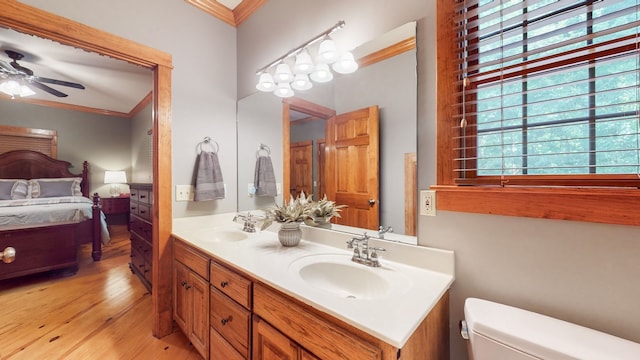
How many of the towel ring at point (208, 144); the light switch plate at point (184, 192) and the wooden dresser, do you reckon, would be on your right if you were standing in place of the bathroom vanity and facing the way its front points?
3

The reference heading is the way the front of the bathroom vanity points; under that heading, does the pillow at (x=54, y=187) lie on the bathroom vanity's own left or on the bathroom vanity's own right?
on the bathroom vanity's own right

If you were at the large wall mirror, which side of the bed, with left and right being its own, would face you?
front

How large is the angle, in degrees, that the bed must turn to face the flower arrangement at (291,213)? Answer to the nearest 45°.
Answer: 0° — it already faces it

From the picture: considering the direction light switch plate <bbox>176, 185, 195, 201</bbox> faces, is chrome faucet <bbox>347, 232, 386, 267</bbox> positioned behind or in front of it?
in front

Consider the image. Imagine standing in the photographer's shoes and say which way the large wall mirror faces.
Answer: facing the viewer and to the left of the viewer

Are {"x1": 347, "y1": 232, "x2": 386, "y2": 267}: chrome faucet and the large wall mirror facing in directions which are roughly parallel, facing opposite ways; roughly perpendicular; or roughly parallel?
roughly parallel

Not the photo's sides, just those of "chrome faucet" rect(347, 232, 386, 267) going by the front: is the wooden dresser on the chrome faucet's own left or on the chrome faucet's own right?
on the chrome faucet's own right

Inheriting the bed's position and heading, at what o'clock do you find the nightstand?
The nightstand is roughly at 7 o'clock from the bed.

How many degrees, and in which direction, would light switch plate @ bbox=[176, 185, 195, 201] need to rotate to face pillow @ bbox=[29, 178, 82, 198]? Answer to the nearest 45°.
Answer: approximately 135° to its right

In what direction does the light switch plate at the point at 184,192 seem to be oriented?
toward the camera

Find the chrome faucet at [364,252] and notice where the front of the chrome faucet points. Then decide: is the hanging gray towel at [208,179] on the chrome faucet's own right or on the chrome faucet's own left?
on the chrome faucet's own right
